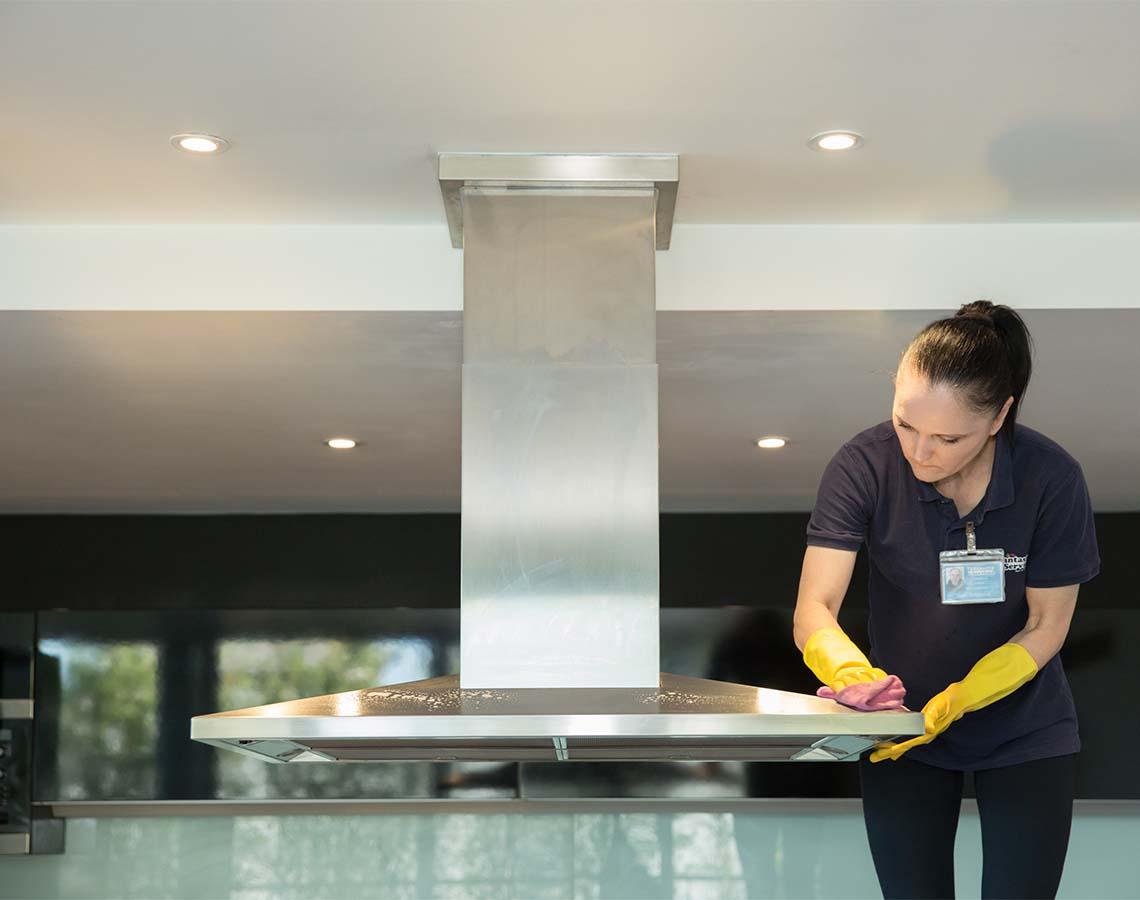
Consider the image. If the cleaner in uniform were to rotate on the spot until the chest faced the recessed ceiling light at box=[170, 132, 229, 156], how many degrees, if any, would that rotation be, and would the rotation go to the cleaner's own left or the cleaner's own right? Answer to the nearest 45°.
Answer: approximately 90° to the cleaner's own right

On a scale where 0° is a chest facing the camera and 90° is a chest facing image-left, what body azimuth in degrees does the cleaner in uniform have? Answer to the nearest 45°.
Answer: approximately 0°
